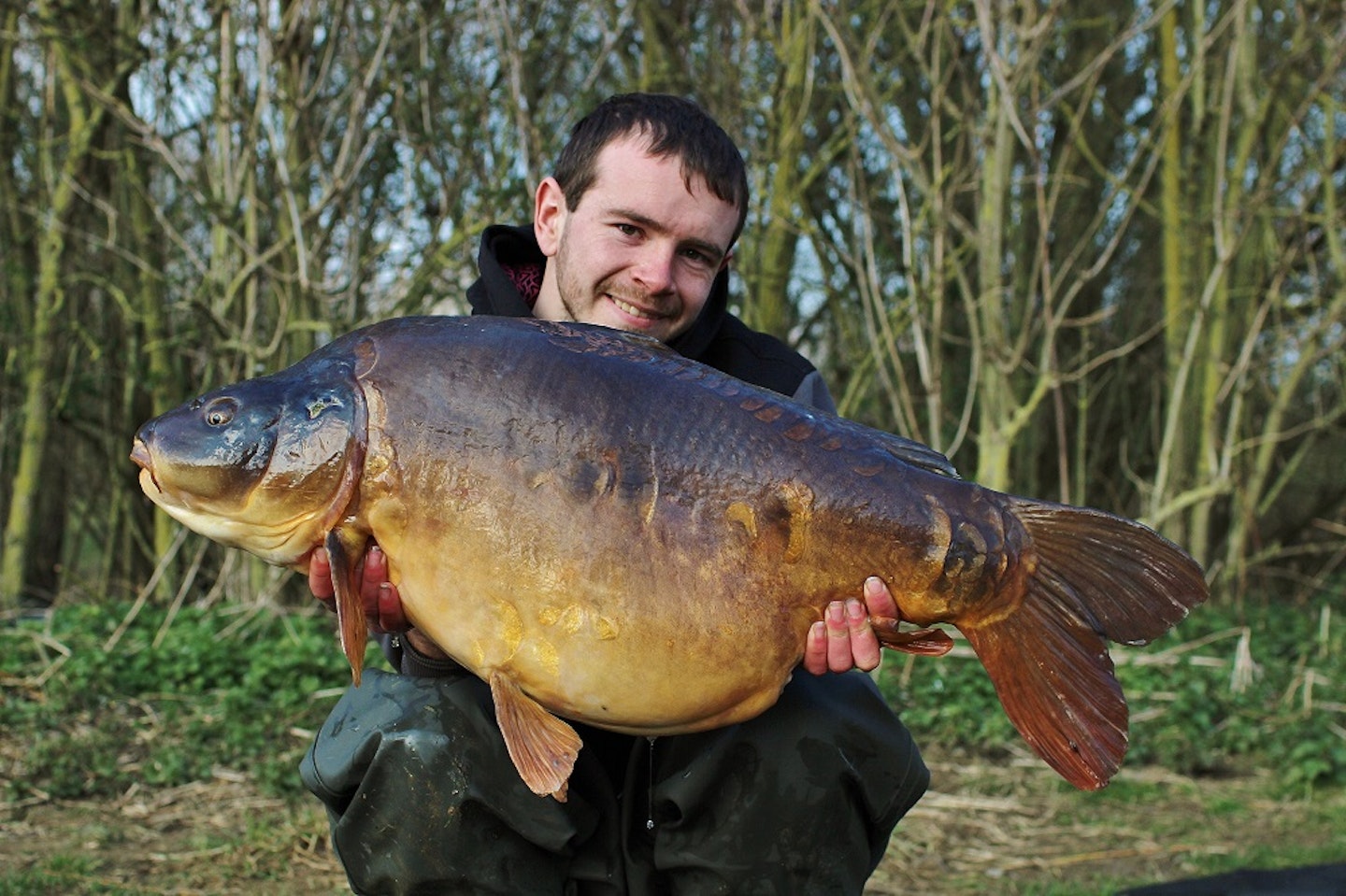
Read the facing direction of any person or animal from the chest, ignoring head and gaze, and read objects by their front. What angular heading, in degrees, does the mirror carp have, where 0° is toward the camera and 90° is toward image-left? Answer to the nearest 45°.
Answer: approximately 90°

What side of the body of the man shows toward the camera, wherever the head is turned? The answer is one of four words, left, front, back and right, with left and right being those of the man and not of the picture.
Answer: front
